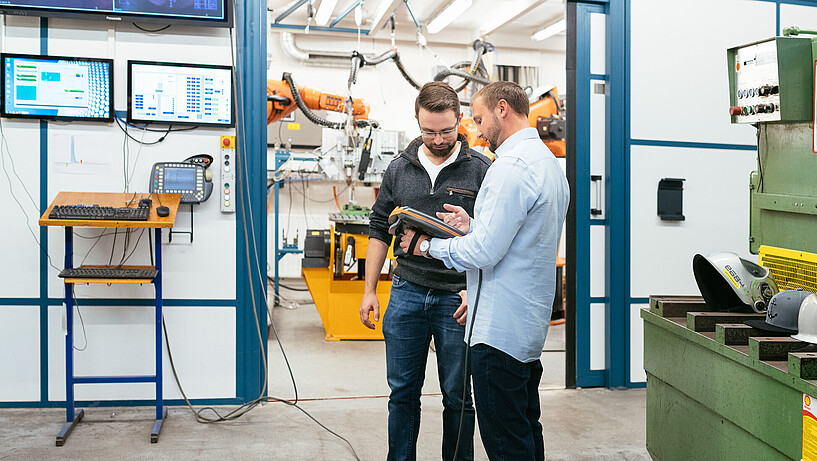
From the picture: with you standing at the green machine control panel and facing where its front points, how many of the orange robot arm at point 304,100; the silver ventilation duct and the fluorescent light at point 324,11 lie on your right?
3

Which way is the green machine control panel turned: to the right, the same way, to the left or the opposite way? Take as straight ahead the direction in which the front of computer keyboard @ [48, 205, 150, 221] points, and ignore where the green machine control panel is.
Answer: to the right

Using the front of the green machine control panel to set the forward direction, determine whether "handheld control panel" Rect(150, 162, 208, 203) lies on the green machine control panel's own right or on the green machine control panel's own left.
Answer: on the green machine control panel's own right

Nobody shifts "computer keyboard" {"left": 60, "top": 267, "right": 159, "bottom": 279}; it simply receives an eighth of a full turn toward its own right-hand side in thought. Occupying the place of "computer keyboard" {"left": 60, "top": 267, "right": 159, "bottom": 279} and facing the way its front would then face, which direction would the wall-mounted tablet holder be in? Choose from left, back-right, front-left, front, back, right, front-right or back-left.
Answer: back-left

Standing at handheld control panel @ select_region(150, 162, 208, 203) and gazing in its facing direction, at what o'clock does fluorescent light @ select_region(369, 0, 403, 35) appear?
The fluorescent light is roughly at 7 o'clock from the handheld control panel.

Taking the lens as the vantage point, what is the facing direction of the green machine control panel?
facing the viewer and to the left of the viewer

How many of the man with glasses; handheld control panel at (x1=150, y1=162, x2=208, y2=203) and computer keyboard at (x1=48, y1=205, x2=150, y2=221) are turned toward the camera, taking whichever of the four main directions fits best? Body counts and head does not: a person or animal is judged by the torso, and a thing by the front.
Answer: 3

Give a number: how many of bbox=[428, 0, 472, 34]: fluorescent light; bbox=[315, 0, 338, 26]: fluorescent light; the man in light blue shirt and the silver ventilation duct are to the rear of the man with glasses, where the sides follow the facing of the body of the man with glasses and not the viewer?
3

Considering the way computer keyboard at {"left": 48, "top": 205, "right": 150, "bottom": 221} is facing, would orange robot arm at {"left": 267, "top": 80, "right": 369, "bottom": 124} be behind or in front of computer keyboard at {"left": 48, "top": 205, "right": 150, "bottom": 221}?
behind

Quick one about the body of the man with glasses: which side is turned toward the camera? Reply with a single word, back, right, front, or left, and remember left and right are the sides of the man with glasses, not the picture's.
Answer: front

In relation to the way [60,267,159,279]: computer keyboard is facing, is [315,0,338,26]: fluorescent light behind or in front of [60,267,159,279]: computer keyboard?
behind

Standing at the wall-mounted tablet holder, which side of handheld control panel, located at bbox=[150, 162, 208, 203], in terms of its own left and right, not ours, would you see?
left

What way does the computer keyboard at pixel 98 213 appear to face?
toward the camera

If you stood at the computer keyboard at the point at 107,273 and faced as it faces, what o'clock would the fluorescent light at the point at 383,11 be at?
The fluorescent light is roughly at 7 o'clock from the computer keyboard.

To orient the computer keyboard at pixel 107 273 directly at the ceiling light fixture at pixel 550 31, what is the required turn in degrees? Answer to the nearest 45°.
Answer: approximately 135° to its left

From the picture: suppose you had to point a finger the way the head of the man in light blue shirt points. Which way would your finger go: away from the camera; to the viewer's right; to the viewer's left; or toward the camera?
to the viewer's left

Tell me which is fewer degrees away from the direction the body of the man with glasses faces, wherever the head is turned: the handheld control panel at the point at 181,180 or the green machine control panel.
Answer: the green machine control panel
